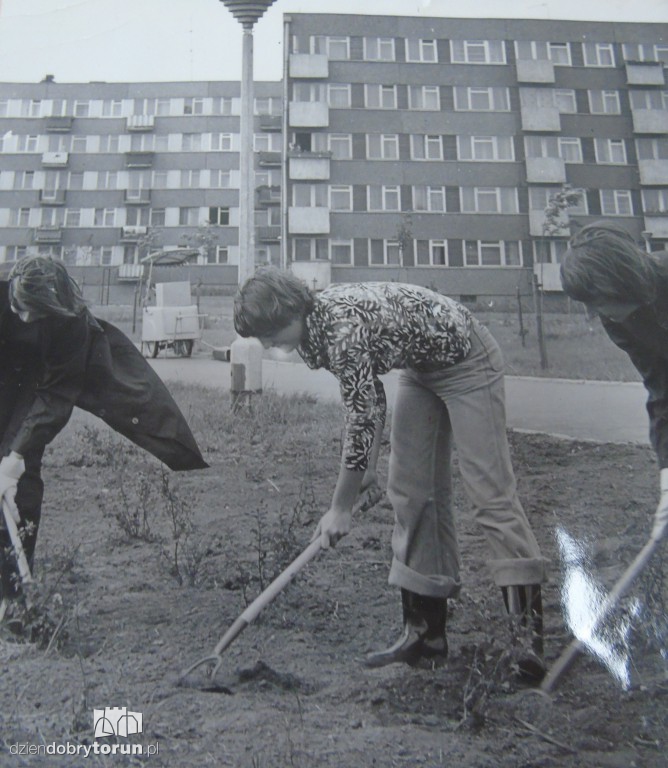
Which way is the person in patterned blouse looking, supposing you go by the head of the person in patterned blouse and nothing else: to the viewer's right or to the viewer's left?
to the viewer's left

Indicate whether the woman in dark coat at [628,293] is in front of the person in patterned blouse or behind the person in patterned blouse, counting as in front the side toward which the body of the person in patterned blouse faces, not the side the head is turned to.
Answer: behind

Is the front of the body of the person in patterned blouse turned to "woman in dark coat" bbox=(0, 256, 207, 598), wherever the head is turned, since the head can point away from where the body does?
yes

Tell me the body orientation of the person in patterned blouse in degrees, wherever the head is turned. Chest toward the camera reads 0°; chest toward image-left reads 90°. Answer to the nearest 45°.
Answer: approximately 90°

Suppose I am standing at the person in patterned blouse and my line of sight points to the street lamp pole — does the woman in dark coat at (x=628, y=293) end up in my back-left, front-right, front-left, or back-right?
back-right
